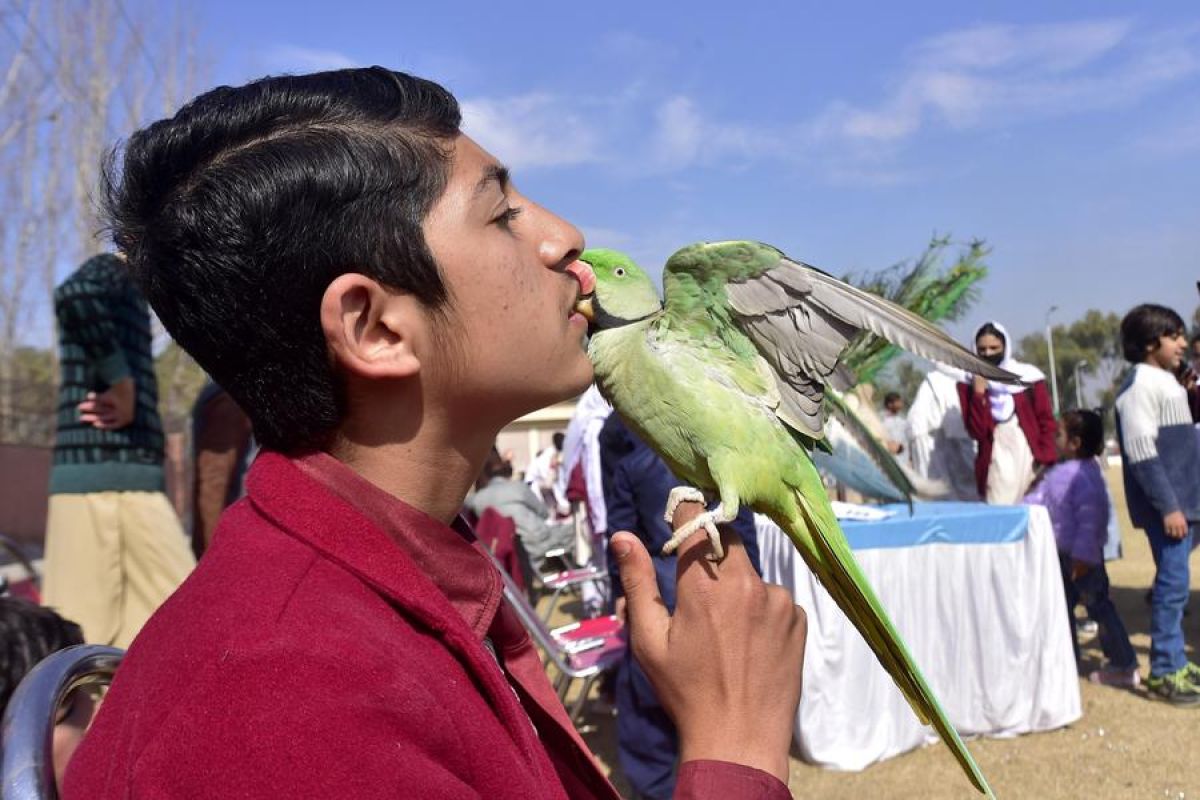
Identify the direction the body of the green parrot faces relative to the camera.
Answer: to the viewer's left

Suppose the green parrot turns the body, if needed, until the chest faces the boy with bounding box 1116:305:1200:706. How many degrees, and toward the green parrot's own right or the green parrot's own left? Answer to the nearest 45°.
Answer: approximately 135° to the green parrot's own right

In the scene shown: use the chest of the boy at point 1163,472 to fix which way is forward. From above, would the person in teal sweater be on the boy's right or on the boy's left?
on the boy's right

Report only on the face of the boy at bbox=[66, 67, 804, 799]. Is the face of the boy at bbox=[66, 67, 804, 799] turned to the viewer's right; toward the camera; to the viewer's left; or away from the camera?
to the viewer's right

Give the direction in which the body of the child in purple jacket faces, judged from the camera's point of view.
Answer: to the viewer's left

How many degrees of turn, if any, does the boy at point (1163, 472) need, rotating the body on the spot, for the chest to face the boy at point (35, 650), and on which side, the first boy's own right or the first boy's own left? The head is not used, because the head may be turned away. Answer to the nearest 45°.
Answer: approximately 90° to the first boy's own right

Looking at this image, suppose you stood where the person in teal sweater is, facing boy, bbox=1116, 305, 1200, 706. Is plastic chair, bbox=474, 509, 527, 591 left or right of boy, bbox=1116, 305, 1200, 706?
left

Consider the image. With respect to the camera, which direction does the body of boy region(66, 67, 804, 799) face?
to the viewer's right
